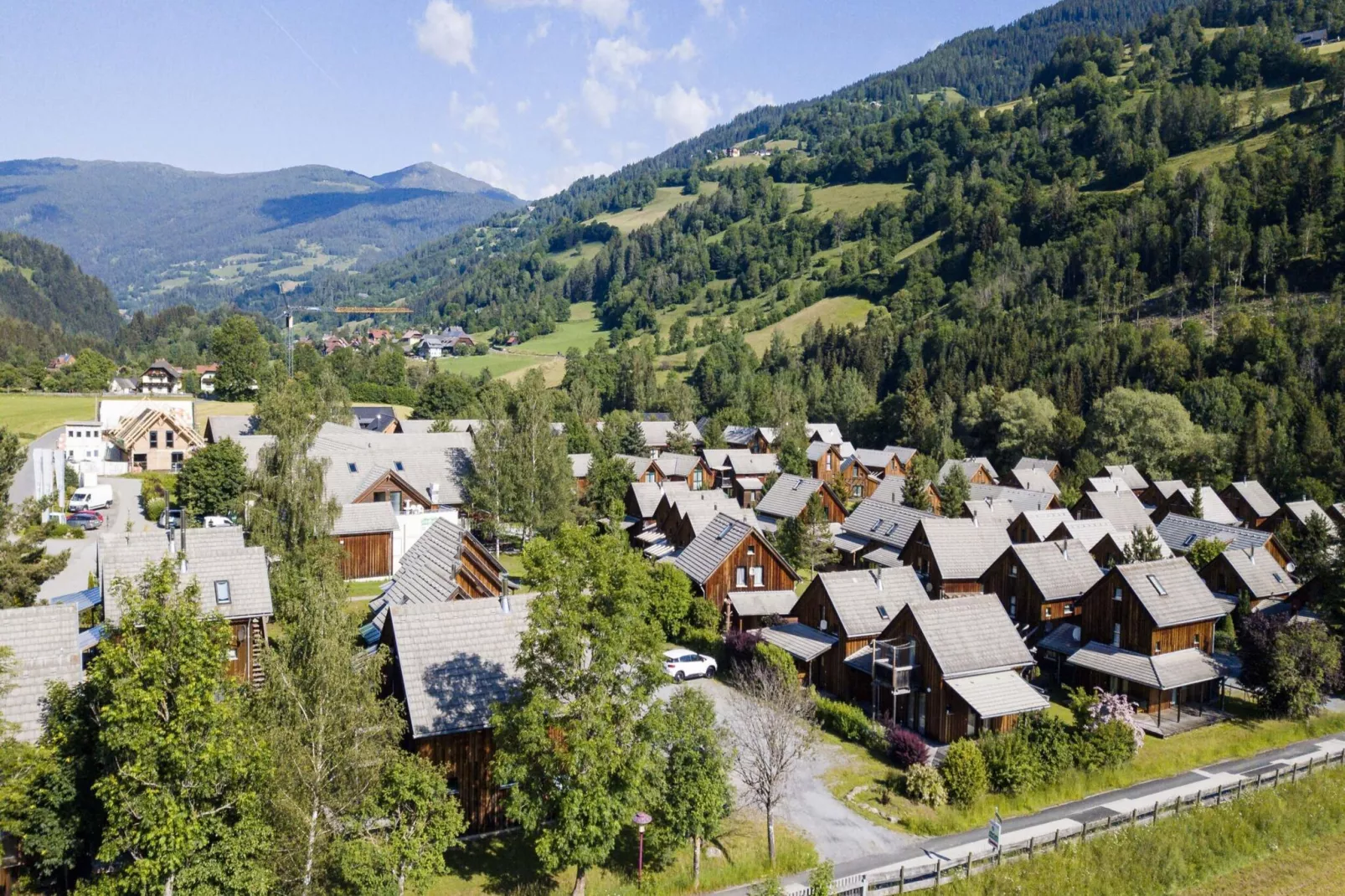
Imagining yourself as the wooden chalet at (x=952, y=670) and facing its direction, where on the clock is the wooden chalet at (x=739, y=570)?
the wooden chalet at (x=739, y=570) is roughly at 3 o'clock from the wooden chalet at (x=952, y=670).

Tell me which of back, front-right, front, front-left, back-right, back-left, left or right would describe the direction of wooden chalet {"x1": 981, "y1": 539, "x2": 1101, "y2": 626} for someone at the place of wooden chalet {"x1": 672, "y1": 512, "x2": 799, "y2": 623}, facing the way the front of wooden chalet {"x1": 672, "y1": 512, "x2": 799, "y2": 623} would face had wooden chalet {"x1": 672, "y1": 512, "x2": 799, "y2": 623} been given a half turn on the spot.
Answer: back-right

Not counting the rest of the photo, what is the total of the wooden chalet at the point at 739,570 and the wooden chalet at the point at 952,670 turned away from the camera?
0

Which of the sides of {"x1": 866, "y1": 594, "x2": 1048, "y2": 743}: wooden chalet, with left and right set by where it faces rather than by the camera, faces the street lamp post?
front

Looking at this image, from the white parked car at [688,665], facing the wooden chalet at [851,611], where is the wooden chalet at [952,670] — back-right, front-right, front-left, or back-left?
front-right

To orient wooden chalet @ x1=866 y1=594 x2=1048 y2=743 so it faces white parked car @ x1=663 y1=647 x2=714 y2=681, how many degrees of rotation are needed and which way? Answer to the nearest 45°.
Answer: approximately 45° to its right

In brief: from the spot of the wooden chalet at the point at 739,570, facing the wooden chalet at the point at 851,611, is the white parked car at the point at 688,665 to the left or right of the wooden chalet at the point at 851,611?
right

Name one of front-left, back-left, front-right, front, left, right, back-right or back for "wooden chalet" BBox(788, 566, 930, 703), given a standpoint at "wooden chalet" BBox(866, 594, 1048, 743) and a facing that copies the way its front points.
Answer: right

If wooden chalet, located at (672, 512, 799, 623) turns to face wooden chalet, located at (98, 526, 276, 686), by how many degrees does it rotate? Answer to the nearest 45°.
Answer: approximately 90° to its right

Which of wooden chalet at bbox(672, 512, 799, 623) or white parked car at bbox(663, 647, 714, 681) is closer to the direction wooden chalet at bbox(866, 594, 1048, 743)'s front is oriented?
the white parked car

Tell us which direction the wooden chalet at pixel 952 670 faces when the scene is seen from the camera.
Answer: facing the viewer and to the left of the viewer
